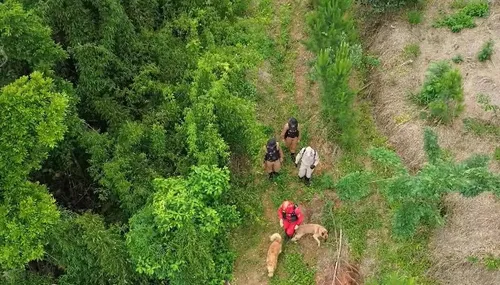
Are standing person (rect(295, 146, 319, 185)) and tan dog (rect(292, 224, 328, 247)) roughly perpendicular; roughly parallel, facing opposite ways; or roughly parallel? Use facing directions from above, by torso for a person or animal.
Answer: roughly perpendicular

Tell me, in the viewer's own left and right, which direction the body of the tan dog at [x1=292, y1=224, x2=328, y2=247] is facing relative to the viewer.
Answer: facing to the right of the viewer
